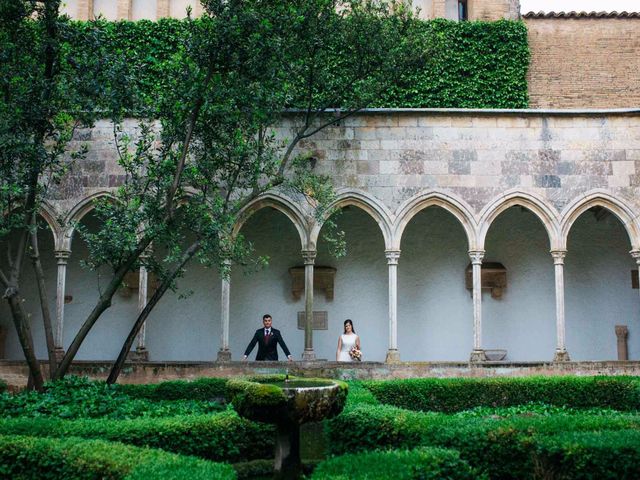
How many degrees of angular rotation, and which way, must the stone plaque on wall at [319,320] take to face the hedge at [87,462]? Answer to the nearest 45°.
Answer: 0° — it already faces it

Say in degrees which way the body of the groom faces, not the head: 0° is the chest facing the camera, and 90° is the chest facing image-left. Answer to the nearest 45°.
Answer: approximately 0°

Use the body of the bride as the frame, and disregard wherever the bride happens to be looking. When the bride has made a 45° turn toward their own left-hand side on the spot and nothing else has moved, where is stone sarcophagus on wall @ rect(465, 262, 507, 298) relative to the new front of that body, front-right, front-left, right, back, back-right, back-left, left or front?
left

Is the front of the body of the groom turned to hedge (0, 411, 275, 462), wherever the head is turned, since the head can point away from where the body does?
yes

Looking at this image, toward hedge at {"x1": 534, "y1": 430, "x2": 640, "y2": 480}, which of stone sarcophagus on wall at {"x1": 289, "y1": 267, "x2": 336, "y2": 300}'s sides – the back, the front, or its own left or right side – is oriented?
front

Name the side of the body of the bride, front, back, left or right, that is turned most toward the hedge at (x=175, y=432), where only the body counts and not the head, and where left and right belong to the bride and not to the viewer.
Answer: front

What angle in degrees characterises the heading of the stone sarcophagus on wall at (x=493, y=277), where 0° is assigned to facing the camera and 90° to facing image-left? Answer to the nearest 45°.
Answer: approximately 0°
